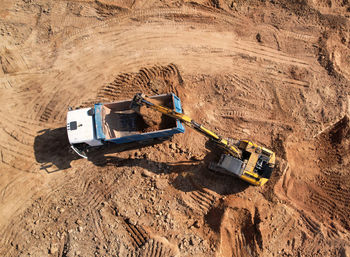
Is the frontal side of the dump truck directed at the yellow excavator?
no

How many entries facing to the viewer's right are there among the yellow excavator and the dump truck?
0

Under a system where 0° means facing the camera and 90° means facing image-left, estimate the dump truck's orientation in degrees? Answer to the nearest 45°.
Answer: approximately 90°

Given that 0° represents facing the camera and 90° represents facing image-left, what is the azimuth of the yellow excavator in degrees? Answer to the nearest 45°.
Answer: approximately 135°
